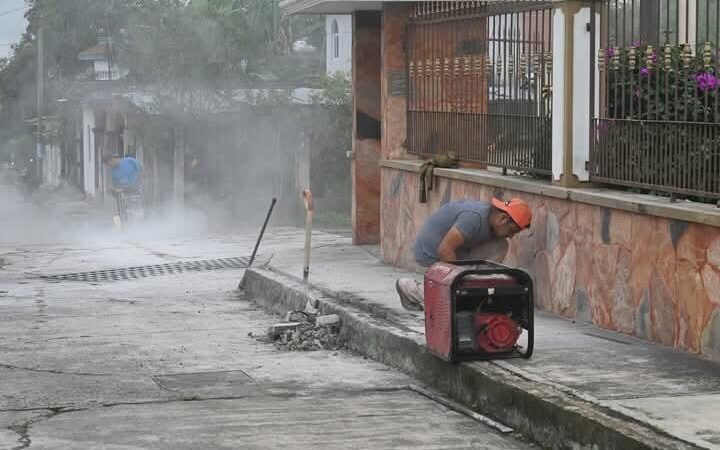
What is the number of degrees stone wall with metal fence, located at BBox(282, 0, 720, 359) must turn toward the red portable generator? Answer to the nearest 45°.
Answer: approximately 45° to its left

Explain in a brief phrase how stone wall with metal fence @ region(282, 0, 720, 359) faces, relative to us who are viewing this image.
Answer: facing the viewer and to the left of the viewer

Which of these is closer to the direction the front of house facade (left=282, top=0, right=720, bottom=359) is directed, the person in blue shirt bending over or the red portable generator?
the red portable generator

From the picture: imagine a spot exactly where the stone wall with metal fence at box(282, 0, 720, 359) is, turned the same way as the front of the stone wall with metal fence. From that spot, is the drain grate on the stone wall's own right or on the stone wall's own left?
on the stone wall's own right

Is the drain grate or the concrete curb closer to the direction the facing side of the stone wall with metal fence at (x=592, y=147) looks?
the concrete curb

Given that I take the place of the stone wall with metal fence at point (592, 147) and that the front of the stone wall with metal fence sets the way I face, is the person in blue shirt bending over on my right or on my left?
on my right

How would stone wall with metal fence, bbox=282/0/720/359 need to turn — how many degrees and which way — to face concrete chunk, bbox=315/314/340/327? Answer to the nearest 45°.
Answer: approximately 45° to its right
